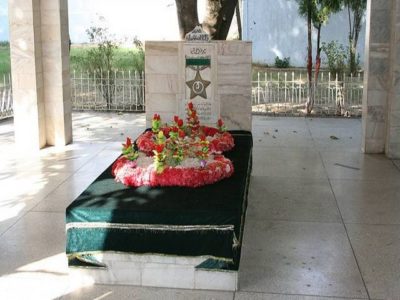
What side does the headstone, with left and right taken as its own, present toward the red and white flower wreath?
front

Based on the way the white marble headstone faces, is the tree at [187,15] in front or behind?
behind

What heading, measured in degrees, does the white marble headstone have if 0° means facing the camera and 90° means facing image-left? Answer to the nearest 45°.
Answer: approximately 0°

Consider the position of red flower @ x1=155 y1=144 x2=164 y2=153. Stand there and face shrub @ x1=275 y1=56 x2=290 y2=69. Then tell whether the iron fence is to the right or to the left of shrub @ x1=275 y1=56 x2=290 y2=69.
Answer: left

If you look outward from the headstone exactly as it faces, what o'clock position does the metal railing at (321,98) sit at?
The metal railing is roughly at 7 o'clock from the headstone.

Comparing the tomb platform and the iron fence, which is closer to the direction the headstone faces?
the tomb platform

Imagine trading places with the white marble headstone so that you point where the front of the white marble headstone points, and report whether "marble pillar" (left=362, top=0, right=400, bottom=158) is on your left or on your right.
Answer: on your left

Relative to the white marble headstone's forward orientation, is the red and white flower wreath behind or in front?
in front

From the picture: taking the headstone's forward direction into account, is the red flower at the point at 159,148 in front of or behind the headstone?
in front

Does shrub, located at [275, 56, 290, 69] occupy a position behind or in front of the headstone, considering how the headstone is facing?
behind

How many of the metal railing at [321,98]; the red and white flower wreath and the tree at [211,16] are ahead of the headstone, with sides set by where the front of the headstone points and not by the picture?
1

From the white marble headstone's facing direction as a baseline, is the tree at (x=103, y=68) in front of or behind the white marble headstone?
behind

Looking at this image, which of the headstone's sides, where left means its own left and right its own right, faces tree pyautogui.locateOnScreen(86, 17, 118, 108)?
back

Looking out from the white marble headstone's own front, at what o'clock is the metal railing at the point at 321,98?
The metal railing is roughly at 7 o'clock from the white marble headstone.
